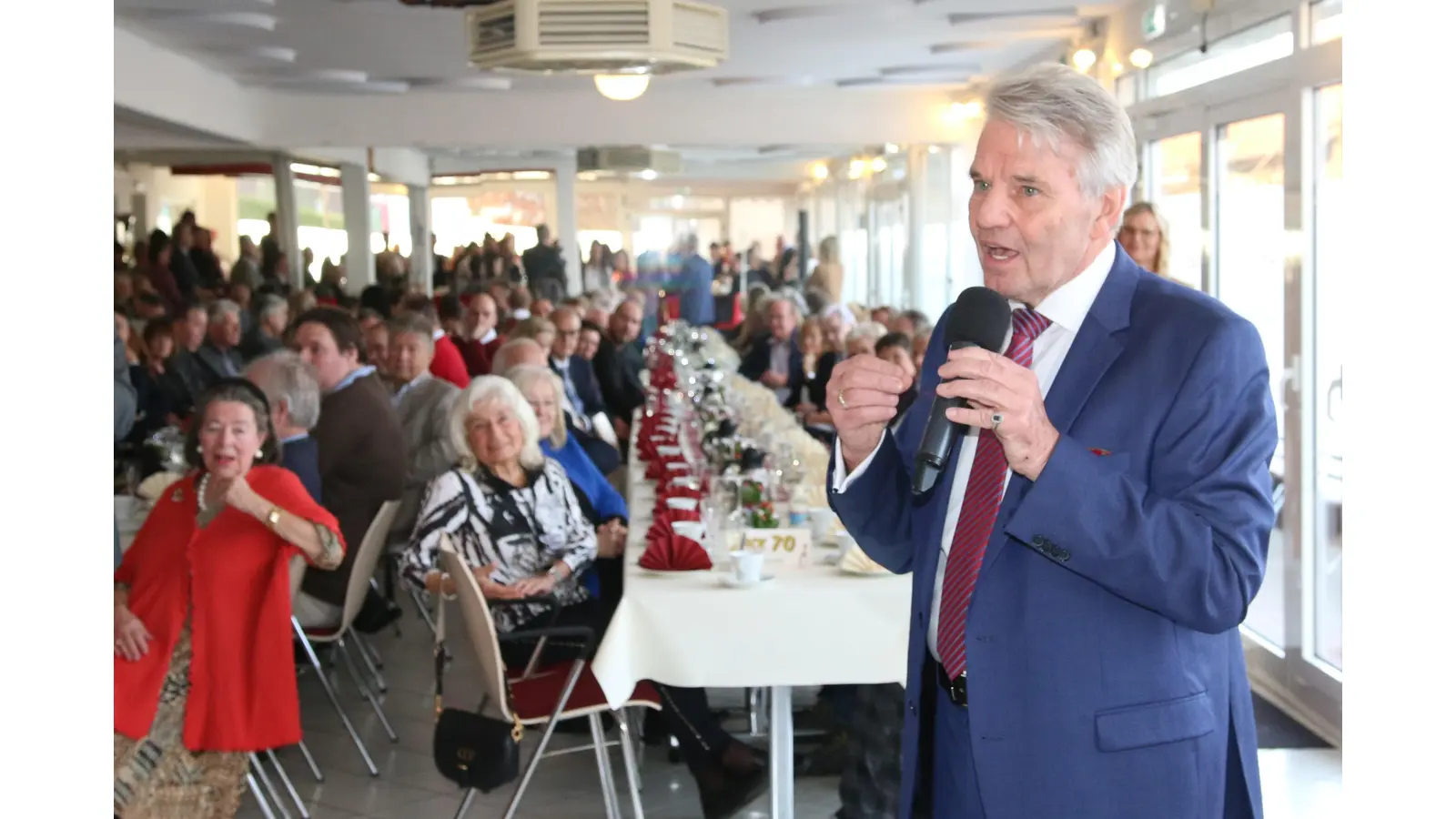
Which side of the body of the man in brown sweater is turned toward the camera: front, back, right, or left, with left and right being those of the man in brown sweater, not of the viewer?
left

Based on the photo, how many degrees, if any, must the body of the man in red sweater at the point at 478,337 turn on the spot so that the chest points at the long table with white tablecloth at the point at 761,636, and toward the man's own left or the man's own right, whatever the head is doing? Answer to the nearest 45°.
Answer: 0° — they already face it

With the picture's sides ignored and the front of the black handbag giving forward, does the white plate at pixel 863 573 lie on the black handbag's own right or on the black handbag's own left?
on the black handbag's own left

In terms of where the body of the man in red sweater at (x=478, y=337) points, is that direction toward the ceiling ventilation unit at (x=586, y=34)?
yes

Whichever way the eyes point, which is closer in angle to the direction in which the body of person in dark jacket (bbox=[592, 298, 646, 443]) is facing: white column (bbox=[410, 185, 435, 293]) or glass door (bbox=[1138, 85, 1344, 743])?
the glass door

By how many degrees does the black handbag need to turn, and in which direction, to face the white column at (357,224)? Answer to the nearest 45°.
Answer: approximately 135° to its right

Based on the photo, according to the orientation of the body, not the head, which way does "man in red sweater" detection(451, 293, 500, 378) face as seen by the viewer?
toward the camera

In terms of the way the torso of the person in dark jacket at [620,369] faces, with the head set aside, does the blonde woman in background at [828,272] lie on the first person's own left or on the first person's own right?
on the first person's own left

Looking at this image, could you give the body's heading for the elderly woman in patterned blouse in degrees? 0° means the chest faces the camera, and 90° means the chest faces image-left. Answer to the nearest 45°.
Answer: approximately 315°

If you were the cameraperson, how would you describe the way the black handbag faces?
facing the viewer and to the left of the viewer

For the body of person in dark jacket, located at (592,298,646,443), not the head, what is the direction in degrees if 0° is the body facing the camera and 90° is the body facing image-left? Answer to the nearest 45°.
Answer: approximately 315°
